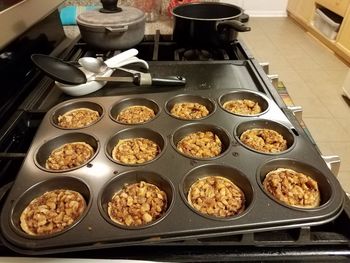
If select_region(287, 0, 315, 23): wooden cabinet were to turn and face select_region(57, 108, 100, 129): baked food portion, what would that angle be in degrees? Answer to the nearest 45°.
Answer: approximately 45° to its left

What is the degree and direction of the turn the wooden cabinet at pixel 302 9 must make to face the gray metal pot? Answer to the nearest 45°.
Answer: approximately 45° to its left

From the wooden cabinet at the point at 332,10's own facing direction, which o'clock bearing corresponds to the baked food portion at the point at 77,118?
The baked food portion is roughly at 11 o'clock from the wooden cabinet.

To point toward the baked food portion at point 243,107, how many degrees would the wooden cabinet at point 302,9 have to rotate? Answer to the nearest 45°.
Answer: approximately 45° to its left

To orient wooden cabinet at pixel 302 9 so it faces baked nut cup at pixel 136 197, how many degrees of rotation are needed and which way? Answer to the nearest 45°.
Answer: approximately 45° to its left

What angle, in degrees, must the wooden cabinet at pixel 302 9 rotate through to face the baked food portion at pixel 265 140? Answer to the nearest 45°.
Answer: approximately 45° to its left

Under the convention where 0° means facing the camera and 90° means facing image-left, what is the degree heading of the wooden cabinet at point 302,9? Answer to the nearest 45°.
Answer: approximately 45°

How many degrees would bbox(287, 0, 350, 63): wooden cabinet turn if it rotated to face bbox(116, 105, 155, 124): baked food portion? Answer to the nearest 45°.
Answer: approximately 45° to its left

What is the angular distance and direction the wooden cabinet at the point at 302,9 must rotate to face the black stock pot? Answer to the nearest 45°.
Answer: approximately 45° to its left
